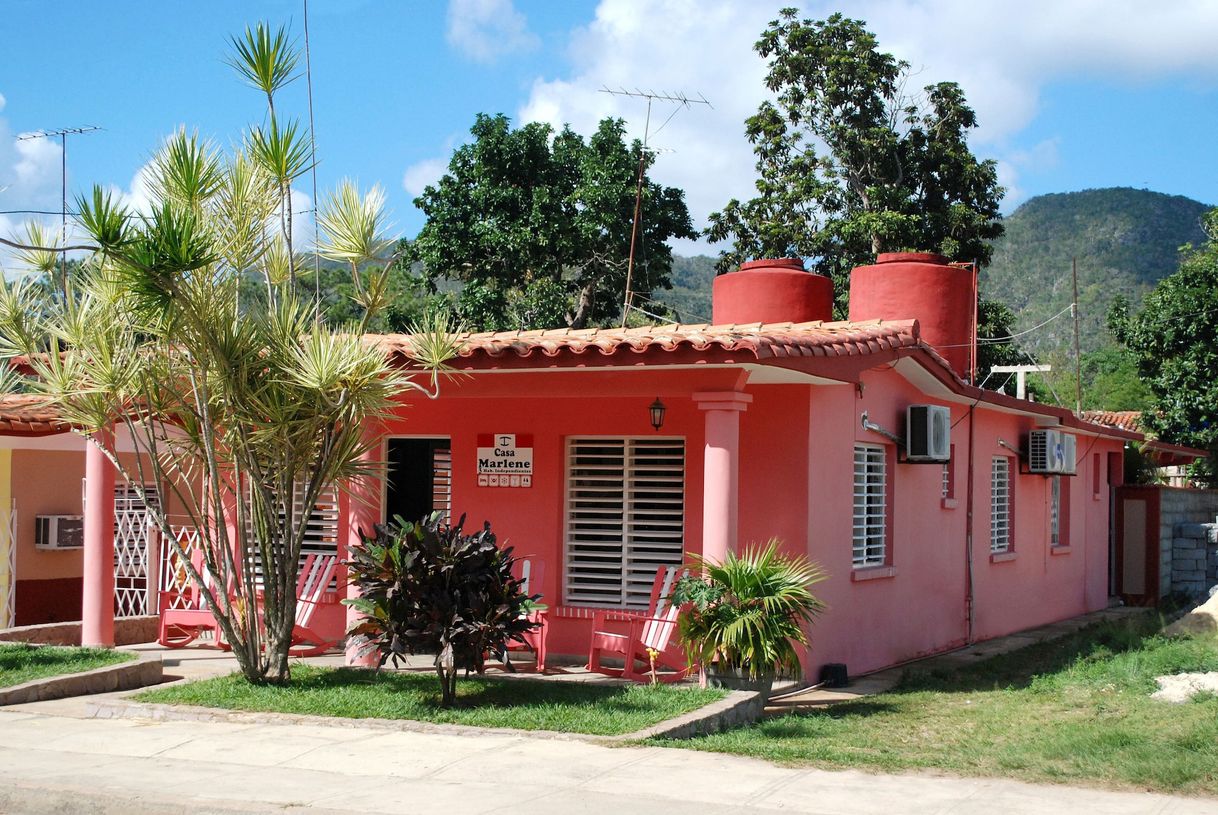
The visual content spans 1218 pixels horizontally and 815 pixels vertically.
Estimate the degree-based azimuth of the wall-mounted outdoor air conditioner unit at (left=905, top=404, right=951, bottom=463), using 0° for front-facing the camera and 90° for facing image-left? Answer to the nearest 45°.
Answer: approximately 315°

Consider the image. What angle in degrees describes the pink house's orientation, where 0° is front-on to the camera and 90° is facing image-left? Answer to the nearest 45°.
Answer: approximately 45°

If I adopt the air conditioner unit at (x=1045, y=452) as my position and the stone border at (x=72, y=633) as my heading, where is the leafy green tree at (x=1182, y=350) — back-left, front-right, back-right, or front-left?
back-right

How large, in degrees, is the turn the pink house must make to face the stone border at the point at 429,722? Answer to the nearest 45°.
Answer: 0° — it already faces it

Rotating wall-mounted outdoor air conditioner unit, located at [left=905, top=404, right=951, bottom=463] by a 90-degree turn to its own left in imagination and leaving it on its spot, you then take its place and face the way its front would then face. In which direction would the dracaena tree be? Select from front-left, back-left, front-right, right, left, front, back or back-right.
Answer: back

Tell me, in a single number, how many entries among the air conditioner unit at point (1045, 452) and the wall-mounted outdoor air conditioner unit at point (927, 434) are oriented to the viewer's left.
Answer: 0

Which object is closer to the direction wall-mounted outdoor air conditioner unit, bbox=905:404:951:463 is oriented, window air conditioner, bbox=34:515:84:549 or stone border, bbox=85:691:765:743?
the stone border

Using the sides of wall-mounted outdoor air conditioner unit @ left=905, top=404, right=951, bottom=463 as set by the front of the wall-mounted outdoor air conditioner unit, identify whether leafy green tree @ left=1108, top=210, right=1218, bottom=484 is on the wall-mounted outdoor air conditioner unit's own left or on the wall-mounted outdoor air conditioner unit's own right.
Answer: on the wall-mounted outdoor air conditioner unit's own left

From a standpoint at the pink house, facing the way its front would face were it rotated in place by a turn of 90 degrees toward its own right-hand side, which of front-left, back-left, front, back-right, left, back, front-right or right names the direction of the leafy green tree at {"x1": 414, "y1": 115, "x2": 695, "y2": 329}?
front-right

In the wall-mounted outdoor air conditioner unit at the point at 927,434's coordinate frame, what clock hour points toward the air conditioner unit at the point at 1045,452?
The air conditioner unit is roughly at 8 o'clock from the wall-mounted outdoor air conditioner unit.

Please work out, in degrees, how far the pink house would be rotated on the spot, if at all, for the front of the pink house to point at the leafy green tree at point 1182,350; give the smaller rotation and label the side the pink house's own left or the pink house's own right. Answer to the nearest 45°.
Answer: approximately 180°

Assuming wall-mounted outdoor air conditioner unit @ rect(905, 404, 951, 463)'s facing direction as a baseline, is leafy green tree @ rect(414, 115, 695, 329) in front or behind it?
behind

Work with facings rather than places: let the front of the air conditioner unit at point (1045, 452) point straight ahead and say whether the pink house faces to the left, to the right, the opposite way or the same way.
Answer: to the right
